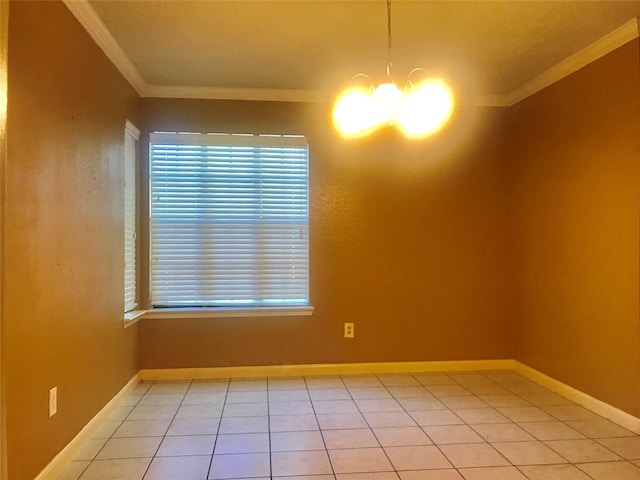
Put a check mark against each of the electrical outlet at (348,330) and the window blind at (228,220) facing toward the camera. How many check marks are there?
2

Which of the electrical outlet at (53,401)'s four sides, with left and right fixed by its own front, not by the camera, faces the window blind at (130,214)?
left

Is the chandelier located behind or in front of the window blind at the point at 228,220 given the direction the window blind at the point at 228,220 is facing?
in front

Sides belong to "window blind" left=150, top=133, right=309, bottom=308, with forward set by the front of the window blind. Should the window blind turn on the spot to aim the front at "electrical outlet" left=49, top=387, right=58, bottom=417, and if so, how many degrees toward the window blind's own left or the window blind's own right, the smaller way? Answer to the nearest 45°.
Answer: approximately 45° to the window blind's own right

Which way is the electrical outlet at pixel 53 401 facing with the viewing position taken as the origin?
facing the viewer and to the right of the viewer

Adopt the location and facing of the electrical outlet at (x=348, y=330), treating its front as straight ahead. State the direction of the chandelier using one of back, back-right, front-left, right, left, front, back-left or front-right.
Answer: front

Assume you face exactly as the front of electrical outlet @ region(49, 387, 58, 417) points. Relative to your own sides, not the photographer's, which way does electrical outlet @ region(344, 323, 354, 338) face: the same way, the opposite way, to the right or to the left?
to the right

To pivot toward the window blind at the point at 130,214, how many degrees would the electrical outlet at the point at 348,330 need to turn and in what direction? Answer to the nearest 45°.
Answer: approximately 90° to its right

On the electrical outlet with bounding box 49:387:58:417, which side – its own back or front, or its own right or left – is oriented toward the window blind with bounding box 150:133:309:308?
left

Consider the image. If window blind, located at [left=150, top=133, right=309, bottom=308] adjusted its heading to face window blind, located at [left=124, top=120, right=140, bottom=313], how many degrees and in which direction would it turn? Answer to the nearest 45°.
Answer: approximately 90° to its right

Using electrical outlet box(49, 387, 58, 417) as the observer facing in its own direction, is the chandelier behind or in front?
in front

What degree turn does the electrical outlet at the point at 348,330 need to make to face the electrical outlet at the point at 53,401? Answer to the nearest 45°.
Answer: approximately 45° to its right

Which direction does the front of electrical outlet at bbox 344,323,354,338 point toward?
toward the camera
